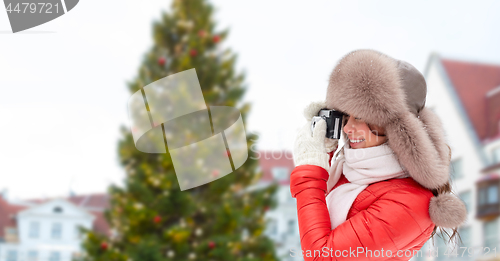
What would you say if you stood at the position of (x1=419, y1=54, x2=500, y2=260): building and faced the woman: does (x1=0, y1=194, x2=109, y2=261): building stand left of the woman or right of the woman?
right

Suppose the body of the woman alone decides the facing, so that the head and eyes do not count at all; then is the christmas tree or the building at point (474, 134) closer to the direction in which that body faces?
the christmas tree

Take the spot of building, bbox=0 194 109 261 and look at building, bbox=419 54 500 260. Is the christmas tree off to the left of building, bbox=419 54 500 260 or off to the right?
right

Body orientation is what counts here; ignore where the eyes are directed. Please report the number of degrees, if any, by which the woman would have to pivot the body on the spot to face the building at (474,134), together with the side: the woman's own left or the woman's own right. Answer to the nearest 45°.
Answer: approximately 90° to the woman's own right

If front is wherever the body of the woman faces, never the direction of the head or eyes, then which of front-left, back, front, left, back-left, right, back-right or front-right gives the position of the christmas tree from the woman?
front-right

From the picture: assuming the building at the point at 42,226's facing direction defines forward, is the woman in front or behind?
in front

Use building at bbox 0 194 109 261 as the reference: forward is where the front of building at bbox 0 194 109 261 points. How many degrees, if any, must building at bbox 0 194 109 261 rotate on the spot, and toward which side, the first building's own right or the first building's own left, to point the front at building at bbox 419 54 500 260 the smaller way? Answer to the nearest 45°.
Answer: approximately 45° to the first building's own left

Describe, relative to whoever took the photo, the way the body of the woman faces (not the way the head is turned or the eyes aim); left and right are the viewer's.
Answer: facing to the left of the viewer
